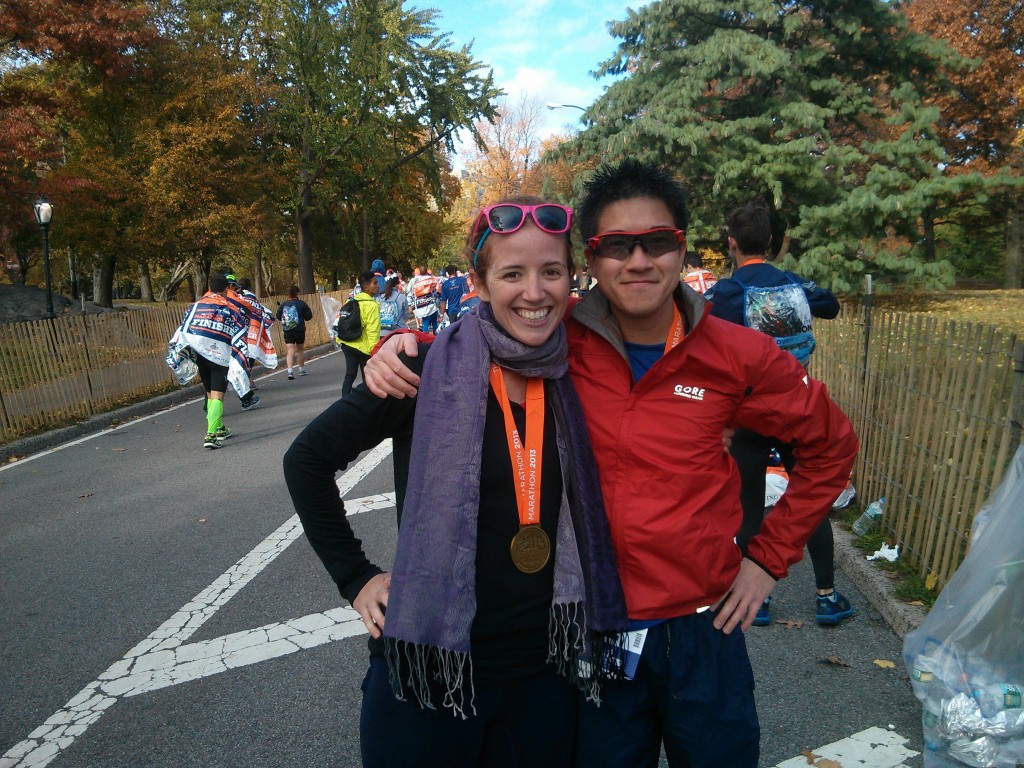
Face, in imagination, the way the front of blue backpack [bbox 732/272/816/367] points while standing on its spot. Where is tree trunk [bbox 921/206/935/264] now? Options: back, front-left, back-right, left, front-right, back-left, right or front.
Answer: back

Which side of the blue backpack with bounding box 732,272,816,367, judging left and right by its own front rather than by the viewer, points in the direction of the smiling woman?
front

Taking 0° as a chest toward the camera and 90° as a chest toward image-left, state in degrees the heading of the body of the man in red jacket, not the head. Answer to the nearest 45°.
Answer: approximately 0°

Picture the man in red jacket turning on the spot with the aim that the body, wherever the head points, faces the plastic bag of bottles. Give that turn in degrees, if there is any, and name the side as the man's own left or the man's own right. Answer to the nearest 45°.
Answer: approximately 135° to the man's own left

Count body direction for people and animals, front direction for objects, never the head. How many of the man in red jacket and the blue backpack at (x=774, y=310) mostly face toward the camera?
2

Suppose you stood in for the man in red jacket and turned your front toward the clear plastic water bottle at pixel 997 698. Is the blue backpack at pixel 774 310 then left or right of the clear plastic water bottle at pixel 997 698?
left

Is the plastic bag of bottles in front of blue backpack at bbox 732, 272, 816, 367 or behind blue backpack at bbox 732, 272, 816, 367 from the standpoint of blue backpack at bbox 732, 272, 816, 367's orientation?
in front

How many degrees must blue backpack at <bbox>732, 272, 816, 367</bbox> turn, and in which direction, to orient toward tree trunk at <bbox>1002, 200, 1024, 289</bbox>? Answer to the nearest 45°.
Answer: approximately 180°

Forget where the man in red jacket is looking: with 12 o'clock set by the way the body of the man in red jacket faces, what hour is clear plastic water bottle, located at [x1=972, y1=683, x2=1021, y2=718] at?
The clear plastic water bottle is roughly at 8 o'clock from the man in red jacket.
